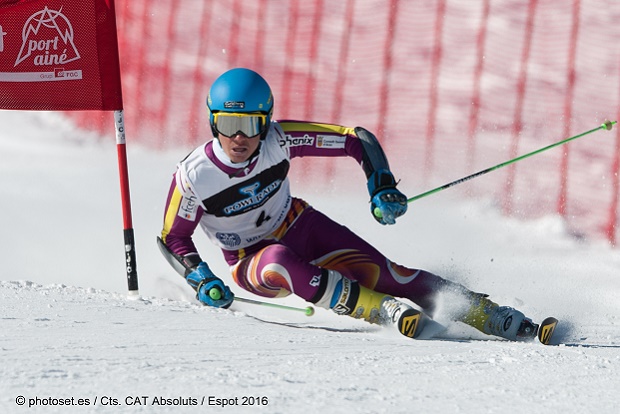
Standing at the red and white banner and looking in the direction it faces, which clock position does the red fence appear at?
The red fence is roughly at 8 o'clock from the red and white banner.

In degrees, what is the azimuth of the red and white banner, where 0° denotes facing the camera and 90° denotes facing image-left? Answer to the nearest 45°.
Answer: approximately 0°
